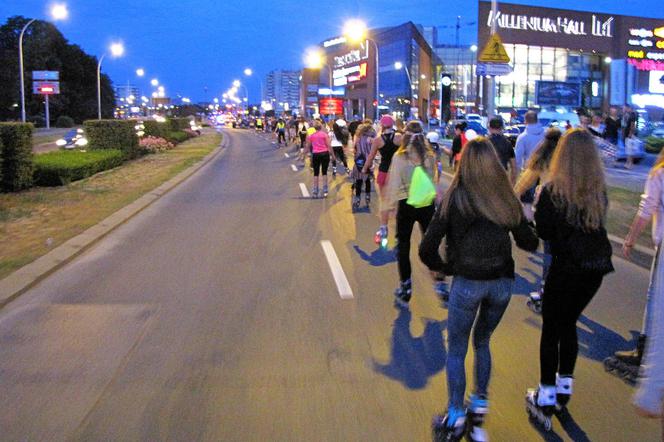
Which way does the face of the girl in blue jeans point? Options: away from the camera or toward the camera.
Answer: away from the camera

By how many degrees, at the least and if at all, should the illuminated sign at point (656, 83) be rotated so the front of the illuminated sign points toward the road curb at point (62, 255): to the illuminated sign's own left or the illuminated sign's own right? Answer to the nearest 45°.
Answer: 0° — it already faces it

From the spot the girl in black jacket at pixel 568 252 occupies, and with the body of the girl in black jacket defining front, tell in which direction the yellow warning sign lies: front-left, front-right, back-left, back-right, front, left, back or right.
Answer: front-right

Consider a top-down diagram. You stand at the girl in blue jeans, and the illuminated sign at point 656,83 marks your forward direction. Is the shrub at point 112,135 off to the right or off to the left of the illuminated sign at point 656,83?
left

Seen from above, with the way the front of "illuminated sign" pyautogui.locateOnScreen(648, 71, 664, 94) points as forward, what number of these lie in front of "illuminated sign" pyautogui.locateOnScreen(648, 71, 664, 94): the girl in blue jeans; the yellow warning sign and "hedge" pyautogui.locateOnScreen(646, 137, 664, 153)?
3

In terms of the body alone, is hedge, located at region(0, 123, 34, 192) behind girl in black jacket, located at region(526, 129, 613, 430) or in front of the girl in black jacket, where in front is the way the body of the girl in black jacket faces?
in front

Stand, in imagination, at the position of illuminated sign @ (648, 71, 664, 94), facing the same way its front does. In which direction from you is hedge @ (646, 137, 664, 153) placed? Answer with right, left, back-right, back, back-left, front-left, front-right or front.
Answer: front

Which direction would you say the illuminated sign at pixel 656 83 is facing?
toward the camera

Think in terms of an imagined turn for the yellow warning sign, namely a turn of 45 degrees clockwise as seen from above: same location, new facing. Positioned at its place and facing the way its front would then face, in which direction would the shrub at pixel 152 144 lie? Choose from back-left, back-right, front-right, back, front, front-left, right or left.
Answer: right

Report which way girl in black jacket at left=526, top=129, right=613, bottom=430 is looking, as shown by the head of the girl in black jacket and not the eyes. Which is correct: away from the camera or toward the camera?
away from the camera

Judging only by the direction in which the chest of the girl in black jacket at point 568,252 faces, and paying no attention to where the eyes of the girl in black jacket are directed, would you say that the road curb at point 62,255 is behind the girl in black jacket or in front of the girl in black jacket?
in front

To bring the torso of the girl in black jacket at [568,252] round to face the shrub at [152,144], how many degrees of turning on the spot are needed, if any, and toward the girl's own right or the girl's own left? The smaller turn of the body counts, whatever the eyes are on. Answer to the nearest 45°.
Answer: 0° — they already face it

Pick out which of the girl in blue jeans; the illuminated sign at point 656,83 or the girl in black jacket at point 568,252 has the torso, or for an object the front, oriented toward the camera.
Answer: the illuminated sign

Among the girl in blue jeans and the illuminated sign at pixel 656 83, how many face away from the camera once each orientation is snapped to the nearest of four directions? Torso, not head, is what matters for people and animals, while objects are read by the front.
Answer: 1

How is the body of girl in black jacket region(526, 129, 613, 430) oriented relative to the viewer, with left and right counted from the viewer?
facing away from the viewer and to the left of the viewer

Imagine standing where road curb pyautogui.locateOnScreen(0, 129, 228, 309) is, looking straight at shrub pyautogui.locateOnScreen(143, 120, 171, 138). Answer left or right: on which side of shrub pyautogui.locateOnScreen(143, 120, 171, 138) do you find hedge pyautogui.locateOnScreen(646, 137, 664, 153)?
right

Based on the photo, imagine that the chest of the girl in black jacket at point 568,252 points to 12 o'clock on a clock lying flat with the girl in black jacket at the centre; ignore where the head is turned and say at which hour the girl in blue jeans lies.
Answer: The girl in blue jeans is roughly at 9 o'clock from the girl in black jacket.
